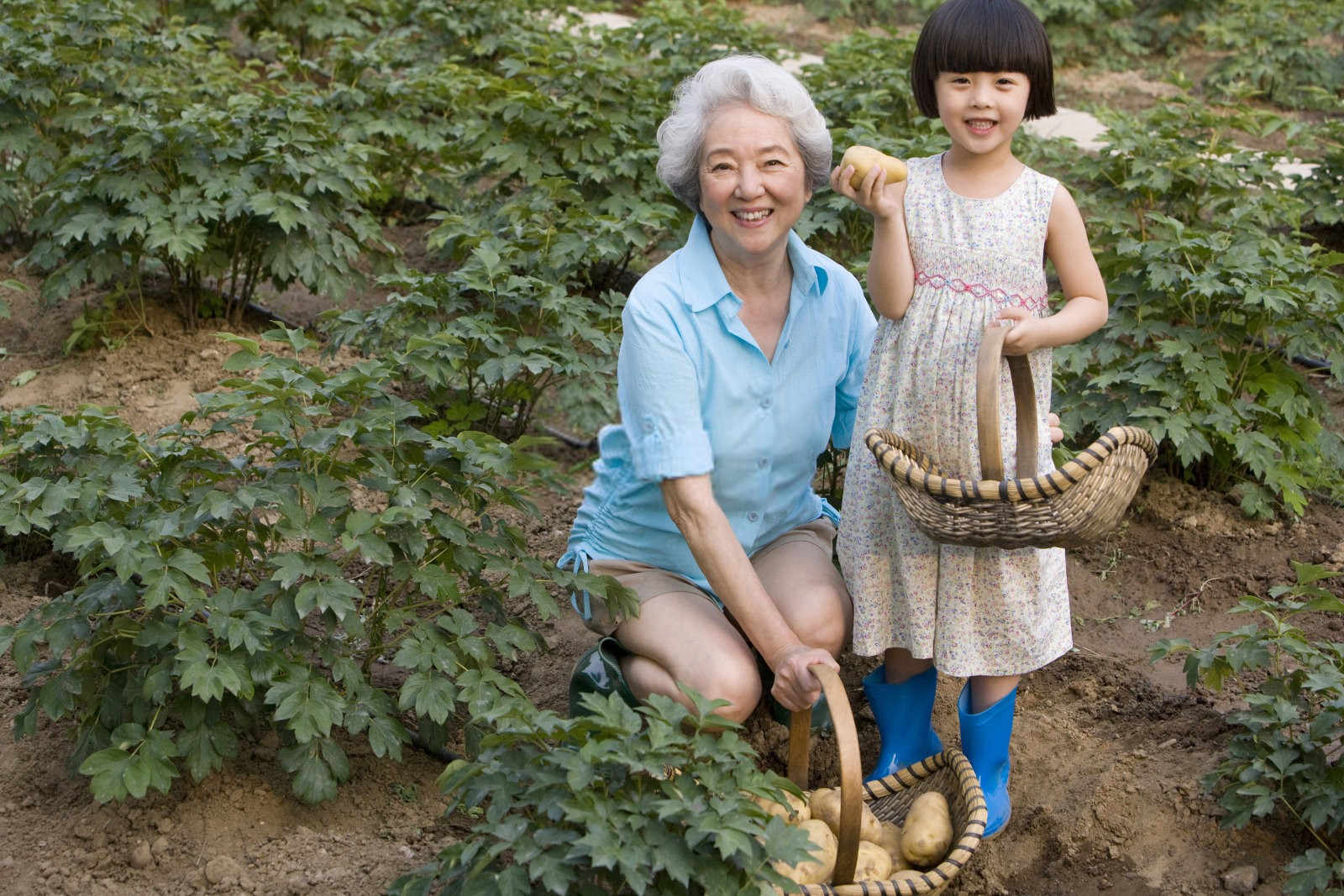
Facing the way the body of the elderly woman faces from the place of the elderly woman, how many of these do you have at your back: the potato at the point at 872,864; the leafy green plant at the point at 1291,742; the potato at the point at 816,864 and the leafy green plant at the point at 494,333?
1

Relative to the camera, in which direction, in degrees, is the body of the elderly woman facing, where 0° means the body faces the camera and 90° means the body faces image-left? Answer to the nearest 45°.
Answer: approximately 315°

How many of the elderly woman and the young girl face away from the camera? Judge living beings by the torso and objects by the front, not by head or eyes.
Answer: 0

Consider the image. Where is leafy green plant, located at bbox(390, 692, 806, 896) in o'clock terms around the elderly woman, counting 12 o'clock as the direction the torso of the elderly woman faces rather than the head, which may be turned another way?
The leafy green plant is roughly at 2 o'clock from the elderly woman.

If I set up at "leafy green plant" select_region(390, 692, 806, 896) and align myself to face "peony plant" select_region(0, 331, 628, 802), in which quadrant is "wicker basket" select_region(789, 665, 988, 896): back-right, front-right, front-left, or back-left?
back-right
